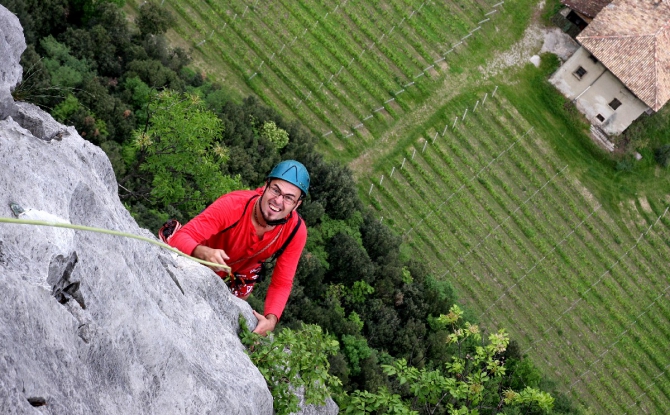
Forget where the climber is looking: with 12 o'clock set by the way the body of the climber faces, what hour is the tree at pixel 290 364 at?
The tree is roughly at 9 o'clock from the climber.

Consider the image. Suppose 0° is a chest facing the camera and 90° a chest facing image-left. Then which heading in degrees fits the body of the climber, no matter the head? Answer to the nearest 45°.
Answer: approximately 0°

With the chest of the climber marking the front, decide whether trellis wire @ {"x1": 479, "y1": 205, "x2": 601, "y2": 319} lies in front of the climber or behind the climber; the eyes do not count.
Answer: behind

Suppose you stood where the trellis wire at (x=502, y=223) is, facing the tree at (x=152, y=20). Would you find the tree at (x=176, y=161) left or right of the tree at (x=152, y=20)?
left

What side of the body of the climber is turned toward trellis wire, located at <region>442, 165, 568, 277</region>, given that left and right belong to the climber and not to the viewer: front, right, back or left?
back
